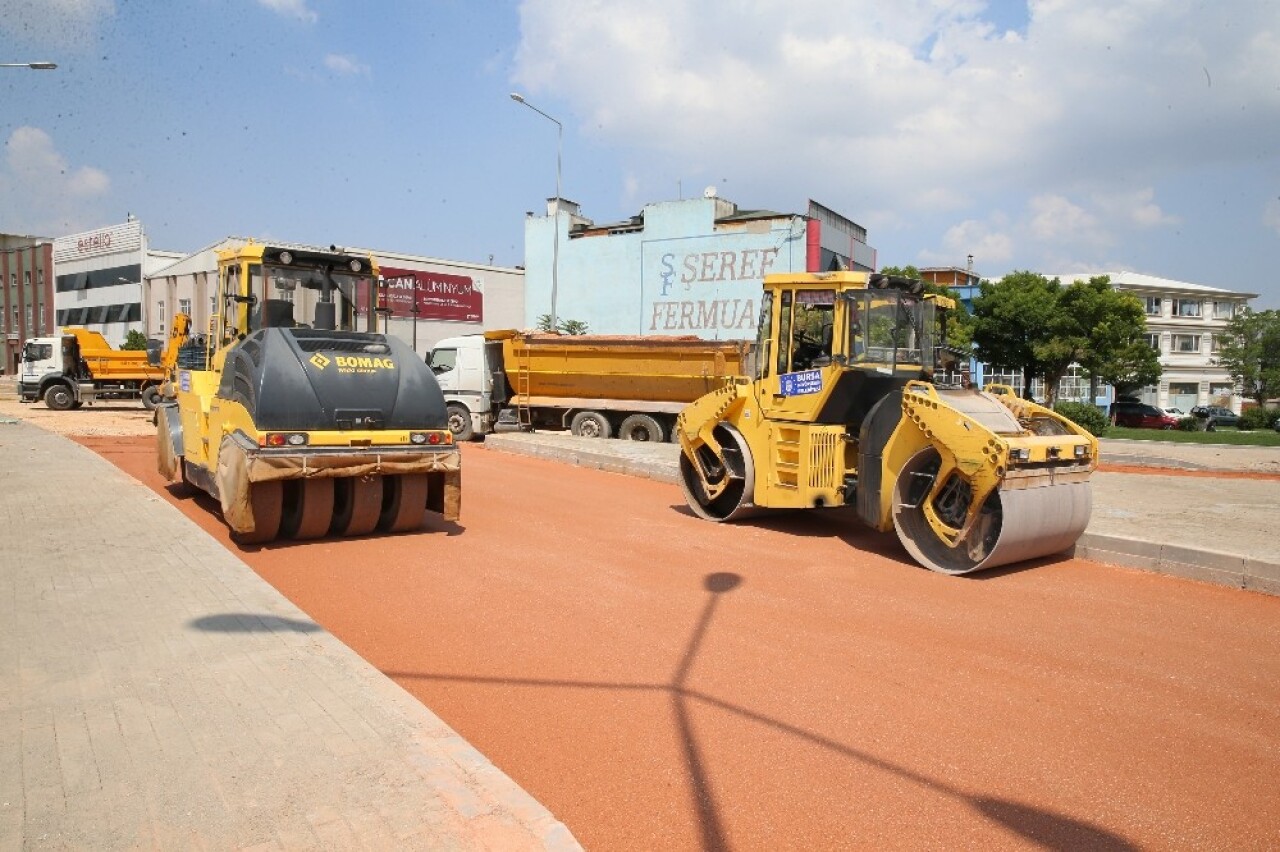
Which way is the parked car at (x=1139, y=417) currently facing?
to the viewer's right

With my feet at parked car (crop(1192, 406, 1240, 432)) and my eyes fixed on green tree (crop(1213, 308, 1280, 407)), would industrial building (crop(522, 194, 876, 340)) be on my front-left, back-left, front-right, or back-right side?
back-left

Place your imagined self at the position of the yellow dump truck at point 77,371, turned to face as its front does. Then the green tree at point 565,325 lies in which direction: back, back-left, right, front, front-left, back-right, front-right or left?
back

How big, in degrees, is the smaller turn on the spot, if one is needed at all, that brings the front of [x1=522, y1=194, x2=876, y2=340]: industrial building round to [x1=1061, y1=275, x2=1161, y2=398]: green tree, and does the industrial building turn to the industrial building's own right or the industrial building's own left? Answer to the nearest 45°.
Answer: approximately 45° to the industrial building's own left

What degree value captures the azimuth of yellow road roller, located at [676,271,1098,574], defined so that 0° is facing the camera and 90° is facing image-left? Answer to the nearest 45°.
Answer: approximately 315°

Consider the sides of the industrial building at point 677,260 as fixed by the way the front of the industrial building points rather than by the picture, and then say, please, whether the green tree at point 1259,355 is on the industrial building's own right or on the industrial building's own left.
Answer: on the industrial building's own left

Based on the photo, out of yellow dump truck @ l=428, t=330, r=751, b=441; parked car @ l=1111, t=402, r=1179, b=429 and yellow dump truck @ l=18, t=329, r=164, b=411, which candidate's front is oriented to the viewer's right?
the parked car

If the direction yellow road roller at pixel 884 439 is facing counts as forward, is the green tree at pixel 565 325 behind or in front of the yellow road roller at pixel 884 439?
behind

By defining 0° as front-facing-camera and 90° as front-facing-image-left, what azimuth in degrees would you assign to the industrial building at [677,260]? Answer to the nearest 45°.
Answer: approximately 315°

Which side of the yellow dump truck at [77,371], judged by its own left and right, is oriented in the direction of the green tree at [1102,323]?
back

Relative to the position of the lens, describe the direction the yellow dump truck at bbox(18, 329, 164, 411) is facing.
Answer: facing to the left of the viewer

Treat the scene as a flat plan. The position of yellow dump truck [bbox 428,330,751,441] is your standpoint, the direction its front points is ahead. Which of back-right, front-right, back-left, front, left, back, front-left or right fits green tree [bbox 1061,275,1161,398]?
back-right

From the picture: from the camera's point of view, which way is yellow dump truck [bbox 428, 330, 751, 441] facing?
to the viewer's left
